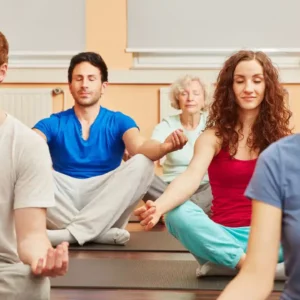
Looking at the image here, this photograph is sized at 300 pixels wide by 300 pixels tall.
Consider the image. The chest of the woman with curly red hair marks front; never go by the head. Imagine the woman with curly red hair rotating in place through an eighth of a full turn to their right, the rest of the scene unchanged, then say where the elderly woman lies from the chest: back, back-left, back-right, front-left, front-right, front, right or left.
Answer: back-right

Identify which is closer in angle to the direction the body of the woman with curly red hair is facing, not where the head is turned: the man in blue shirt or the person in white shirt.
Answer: the person in white shirt

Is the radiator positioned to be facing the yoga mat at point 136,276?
yes

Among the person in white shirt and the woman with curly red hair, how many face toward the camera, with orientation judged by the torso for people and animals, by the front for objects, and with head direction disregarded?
2

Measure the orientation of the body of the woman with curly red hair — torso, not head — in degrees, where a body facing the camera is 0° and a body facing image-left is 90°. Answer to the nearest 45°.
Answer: approximately 0°

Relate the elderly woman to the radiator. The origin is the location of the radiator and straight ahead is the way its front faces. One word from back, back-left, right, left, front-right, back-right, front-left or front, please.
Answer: front-left

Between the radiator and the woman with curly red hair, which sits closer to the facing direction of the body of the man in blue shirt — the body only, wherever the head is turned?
the woman with curly red hair
